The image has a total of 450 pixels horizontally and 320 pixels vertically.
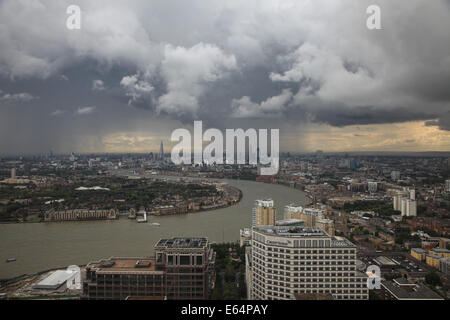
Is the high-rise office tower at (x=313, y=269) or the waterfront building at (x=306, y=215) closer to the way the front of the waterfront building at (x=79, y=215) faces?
the high-rise office tower

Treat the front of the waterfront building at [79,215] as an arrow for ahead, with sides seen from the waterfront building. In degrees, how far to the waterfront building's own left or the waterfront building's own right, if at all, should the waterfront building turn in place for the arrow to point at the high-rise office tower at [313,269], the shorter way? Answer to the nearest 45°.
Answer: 0° — it already faces it

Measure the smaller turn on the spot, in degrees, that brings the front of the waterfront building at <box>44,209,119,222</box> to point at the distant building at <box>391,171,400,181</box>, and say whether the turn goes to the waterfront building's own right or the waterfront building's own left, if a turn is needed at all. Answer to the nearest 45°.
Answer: approximately 90° to the waterfront building's own left

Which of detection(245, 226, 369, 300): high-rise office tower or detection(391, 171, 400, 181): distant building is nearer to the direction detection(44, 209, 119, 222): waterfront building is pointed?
the high-rise office tower

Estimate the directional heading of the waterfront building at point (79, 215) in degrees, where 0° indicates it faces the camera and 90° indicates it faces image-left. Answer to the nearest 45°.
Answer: approximately 0°

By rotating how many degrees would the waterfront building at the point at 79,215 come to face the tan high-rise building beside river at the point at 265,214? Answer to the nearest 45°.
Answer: approximately 45° to its left
